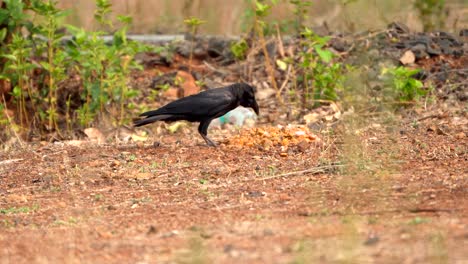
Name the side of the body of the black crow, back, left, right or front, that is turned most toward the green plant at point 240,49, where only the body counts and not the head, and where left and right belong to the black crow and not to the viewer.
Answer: left

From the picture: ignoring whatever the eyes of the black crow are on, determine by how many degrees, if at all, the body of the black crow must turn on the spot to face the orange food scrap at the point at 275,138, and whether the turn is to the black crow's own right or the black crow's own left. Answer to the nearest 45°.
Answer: approximately 45° to the black crow's own right

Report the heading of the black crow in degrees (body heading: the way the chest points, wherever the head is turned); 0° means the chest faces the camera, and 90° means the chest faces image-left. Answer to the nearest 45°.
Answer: approximately 270°

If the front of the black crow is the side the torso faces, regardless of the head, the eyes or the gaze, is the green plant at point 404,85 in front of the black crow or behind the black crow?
in front

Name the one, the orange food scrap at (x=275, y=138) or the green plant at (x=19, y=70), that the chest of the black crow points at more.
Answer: the orange food scrap

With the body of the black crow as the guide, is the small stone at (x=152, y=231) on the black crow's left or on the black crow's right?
on the black crow's right

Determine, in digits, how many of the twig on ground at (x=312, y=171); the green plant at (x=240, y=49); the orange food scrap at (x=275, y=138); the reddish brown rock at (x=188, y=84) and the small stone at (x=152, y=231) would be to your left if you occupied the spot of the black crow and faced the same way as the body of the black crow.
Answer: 2

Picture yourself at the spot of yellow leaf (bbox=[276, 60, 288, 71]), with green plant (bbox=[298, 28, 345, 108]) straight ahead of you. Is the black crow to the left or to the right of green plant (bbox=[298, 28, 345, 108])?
right

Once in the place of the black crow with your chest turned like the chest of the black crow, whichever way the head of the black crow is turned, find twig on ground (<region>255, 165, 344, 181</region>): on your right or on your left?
on your right

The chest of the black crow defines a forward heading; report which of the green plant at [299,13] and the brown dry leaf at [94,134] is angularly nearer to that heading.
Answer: the green plant
